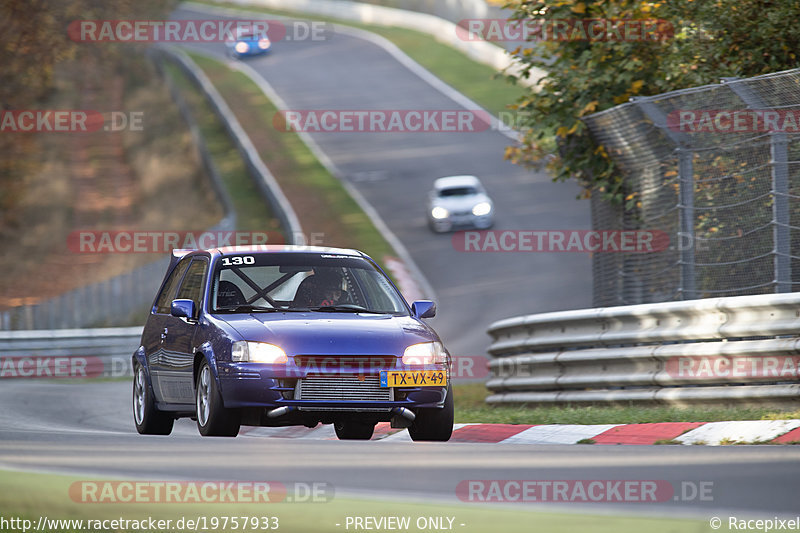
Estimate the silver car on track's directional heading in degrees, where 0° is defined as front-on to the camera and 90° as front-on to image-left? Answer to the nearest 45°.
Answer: approximately 0°

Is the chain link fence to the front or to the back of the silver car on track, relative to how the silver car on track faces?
to the front

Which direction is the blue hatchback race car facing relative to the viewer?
toward the camera

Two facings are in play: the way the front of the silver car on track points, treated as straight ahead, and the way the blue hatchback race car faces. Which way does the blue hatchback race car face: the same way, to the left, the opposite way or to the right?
the same way

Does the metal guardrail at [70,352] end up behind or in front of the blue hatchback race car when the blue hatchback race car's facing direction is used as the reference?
behind

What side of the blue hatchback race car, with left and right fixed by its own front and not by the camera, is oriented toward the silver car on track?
back

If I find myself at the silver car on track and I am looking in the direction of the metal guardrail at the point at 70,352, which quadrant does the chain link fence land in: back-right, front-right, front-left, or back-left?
front-left

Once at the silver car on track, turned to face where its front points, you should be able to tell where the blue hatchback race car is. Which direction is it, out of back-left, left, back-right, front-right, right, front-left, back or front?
front

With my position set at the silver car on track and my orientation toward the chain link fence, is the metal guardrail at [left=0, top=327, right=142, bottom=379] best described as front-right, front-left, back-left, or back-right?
front-right

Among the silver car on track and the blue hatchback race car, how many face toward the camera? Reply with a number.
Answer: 2
